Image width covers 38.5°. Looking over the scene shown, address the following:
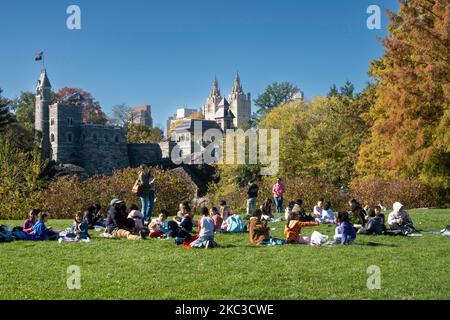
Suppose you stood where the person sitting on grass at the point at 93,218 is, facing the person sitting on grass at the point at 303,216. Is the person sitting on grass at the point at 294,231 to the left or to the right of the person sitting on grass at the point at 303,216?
right

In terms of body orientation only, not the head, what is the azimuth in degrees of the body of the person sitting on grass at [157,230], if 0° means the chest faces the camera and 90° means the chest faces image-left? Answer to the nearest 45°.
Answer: approximately 45°

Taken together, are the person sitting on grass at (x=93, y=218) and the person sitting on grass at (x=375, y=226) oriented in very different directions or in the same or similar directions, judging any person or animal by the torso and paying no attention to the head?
very different directions

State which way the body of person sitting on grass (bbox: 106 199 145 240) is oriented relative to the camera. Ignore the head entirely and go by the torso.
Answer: to the viewer's right

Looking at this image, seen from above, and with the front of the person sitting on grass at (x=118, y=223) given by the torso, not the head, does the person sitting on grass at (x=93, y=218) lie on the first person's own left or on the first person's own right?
on the first person's own left

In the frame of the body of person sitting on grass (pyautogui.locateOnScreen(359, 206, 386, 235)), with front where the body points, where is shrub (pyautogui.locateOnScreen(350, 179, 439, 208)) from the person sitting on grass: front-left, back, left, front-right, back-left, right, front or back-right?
back-right

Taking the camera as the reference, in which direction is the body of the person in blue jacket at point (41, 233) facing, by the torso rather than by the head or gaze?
to the viewer's right

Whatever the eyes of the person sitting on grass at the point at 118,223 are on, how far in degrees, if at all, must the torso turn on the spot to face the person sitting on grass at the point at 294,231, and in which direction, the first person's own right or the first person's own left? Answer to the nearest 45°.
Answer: approximately 45° to the first person's own right

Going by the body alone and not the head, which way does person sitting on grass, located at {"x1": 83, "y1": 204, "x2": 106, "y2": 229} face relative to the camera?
to the viewer's right
